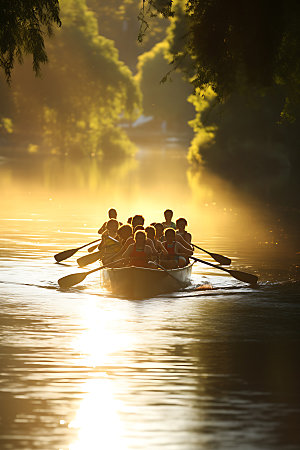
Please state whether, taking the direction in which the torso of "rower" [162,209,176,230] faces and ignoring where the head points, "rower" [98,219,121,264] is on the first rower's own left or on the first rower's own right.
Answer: on the first rower's own right

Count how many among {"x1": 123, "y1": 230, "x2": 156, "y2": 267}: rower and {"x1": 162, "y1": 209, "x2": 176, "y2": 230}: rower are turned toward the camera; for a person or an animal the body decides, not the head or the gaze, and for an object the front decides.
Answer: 2

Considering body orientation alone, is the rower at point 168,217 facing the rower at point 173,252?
yes

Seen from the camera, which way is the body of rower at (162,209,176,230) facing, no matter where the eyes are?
toward the camera

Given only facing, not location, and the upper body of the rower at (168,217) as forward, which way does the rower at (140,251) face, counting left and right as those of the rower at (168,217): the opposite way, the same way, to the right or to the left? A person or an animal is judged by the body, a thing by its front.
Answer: the same way
